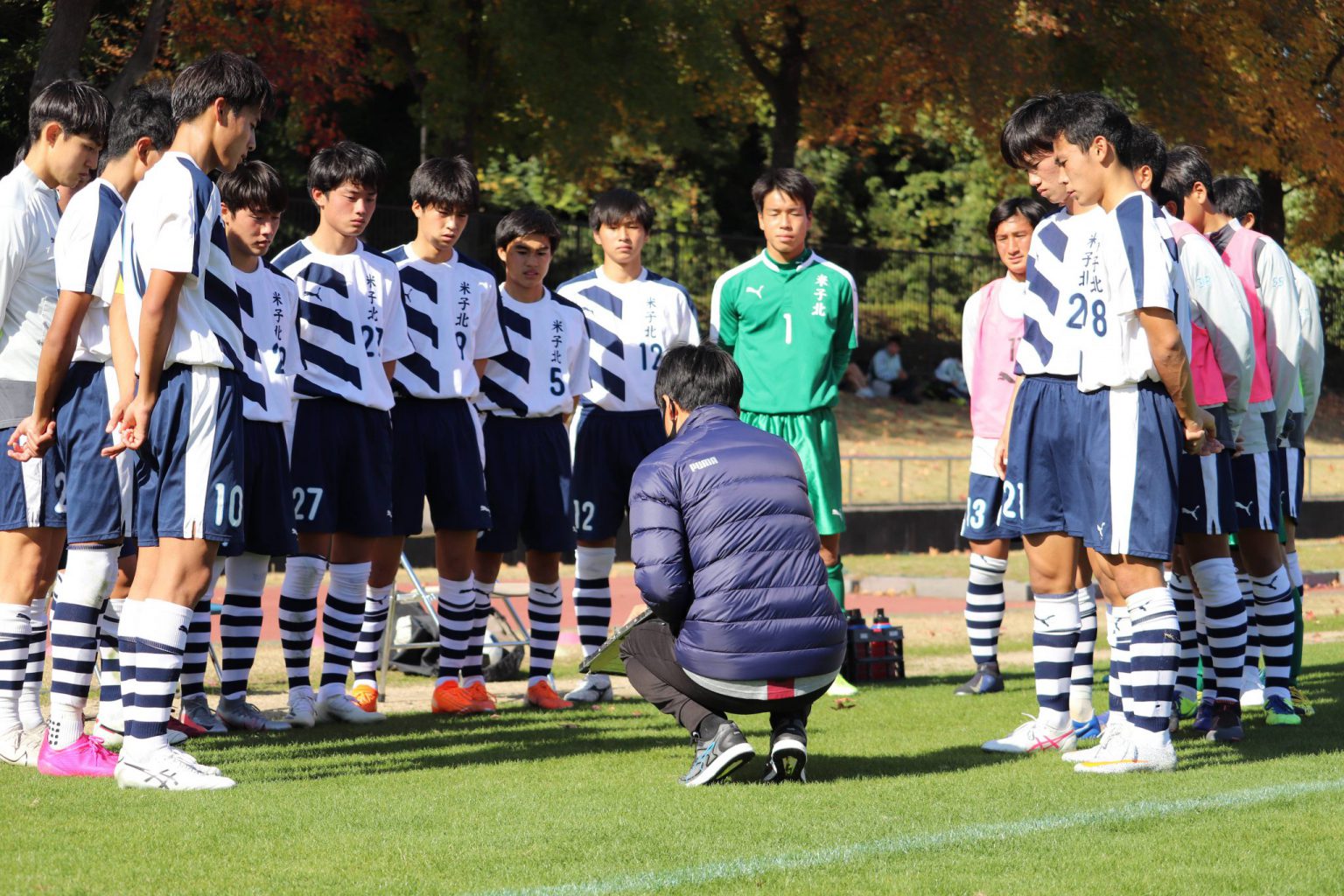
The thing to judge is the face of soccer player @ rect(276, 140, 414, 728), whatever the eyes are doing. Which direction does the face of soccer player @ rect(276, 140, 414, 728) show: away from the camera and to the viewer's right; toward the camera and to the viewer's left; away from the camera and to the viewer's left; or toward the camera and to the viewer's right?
toward the camera and to the viewer's right

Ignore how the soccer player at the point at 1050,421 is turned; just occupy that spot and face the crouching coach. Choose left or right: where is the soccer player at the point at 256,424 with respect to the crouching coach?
right

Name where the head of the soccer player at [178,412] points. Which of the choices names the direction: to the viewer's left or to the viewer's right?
to the viewer's right

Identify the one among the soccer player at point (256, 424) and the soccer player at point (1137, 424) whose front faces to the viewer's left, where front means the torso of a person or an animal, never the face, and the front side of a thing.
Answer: the soccer player at point (1137, 424)

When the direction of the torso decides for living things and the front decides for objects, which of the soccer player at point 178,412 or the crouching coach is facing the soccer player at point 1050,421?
the soccer player at point 178,412

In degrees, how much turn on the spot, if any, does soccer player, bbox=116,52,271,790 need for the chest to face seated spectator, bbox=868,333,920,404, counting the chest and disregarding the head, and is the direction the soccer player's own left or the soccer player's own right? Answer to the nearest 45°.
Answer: approximately 45° to the soccer player's own left

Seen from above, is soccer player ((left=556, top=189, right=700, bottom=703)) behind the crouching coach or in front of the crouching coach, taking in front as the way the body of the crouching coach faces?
in front

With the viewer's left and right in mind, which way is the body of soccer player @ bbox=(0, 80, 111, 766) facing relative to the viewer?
facing to the right of the viewer

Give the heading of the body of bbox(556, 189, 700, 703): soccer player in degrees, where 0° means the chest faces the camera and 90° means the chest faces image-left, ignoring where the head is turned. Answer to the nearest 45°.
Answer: approximately 0°

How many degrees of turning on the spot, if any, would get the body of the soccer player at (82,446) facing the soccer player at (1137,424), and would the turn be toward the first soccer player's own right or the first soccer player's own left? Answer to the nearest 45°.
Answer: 0° — they already face them

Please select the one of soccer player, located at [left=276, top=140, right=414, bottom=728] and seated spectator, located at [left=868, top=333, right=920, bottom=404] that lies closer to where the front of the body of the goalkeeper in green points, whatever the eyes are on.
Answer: the soccer player

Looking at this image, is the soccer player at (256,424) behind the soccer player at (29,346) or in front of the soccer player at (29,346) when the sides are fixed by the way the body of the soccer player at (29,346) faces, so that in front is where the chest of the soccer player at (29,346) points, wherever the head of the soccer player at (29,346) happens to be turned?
in front

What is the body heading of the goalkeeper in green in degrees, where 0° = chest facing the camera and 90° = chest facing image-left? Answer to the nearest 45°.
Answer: approximately 0°

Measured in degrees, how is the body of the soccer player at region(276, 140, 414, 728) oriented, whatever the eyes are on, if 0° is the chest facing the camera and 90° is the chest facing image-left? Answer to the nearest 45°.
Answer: approximately 315°
